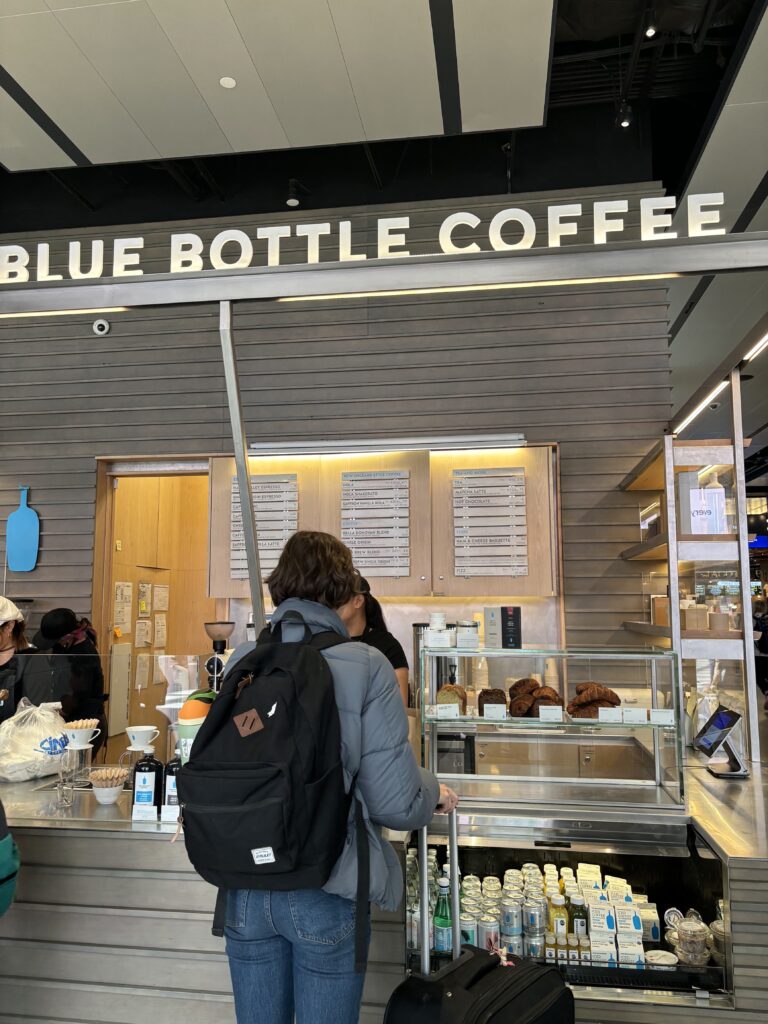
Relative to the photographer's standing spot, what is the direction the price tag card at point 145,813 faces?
facing the viewer

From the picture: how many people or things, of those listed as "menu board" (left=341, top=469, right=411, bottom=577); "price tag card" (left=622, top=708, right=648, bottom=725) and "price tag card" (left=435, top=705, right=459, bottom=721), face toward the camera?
3

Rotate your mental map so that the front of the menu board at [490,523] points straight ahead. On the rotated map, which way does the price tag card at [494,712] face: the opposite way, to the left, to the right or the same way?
the same way

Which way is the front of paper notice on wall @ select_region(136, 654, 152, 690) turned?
toward the camera

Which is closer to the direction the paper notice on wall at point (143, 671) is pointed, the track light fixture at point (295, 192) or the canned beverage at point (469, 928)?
the canned beverage

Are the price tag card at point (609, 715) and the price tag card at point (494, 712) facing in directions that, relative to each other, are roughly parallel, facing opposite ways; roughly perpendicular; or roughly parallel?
roughly parallel

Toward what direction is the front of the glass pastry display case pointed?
toward the camera

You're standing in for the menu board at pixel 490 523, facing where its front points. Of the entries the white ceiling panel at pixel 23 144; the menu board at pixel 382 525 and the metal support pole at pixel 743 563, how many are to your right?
2

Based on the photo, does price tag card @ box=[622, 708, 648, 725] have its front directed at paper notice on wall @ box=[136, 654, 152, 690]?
no

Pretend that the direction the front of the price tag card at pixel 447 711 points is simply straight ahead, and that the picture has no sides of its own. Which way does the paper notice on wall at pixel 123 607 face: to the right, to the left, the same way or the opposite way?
the same way

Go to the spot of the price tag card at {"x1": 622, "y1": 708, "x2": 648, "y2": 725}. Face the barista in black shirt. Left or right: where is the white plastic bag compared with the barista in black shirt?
left

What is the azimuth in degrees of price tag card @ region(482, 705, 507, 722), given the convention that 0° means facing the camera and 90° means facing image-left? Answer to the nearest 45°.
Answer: approximately 0°

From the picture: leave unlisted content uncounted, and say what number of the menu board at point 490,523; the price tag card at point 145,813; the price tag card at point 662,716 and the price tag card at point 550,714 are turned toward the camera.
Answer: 4

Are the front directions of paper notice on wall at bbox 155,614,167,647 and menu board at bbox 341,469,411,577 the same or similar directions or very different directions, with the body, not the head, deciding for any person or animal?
same or similar directions

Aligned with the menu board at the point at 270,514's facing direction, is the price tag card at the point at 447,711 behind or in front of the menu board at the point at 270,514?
in front

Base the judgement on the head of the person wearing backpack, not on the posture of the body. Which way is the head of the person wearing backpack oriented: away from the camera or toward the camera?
away from the camera
